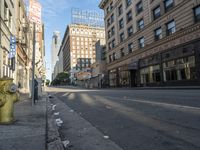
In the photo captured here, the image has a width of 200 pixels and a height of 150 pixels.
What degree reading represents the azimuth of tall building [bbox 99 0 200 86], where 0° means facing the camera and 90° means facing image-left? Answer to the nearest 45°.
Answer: approximately 45°

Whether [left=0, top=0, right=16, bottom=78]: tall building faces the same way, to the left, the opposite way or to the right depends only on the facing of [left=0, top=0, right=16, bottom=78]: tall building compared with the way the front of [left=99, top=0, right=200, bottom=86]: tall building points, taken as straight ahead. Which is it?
the opposite way

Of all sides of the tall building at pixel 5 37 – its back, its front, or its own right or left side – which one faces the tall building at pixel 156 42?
front

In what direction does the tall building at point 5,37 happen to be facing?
to the viewer's right

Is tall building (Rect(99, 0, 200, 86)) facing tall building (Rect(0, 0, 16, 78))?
yes

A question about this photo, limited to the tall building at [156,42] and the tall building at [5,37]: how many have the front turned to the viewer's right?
1

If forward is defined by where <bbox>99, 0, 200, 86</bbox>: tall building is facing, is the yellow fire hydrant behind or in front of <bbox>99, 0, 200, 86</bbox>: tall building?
in front

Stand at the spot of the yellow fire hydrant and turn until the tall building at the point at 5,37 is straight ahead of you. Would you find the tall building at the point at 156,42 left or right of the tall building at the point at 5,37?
right

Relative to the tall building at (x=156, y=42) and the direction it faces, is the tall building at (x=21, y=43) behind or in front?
in front

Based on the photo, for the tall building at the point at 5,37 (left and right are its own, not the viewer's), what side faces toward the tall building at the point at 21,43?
left
